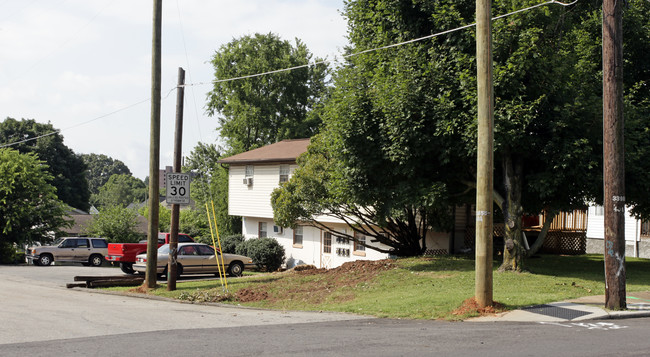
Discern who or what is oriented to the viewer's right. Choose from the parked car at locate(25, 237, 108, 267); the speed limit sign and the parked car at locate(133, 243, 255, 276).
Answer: the parked car at locate(133, 243, 255, 276)

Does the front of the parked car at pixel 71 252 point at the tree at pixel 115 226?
no

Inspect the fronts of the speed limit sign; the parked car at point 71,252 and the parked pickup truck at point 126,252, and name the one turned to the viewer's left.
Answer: the parked car at point 71,252

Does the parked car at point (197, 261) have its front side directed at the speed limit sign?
no

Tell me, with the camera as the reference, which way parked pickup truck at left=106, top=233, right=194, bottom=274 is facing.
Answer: facing away from the viewer and to the right of the viewer

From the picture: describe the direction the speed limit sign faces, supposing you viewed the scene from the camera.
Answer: facing the viewer

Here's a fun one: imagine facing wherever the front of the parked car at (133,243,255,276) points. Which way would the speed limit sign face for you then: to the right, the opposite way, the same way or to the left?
to the right

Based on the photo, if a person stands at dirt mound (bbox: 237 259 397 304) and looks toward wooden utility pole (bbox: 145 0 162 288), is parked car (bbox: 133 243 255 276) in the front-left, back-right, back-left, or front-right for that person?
front-right

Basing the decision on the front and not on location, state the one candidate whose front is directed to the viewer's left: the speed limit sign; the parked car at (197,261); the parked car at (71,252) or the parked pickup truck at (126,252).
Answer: the parked car at (71,252)

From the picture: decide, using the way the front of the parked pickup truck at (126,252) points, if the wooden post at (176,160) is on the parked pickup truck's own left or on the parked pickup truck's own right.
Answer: on the parked pickup truck's own right
